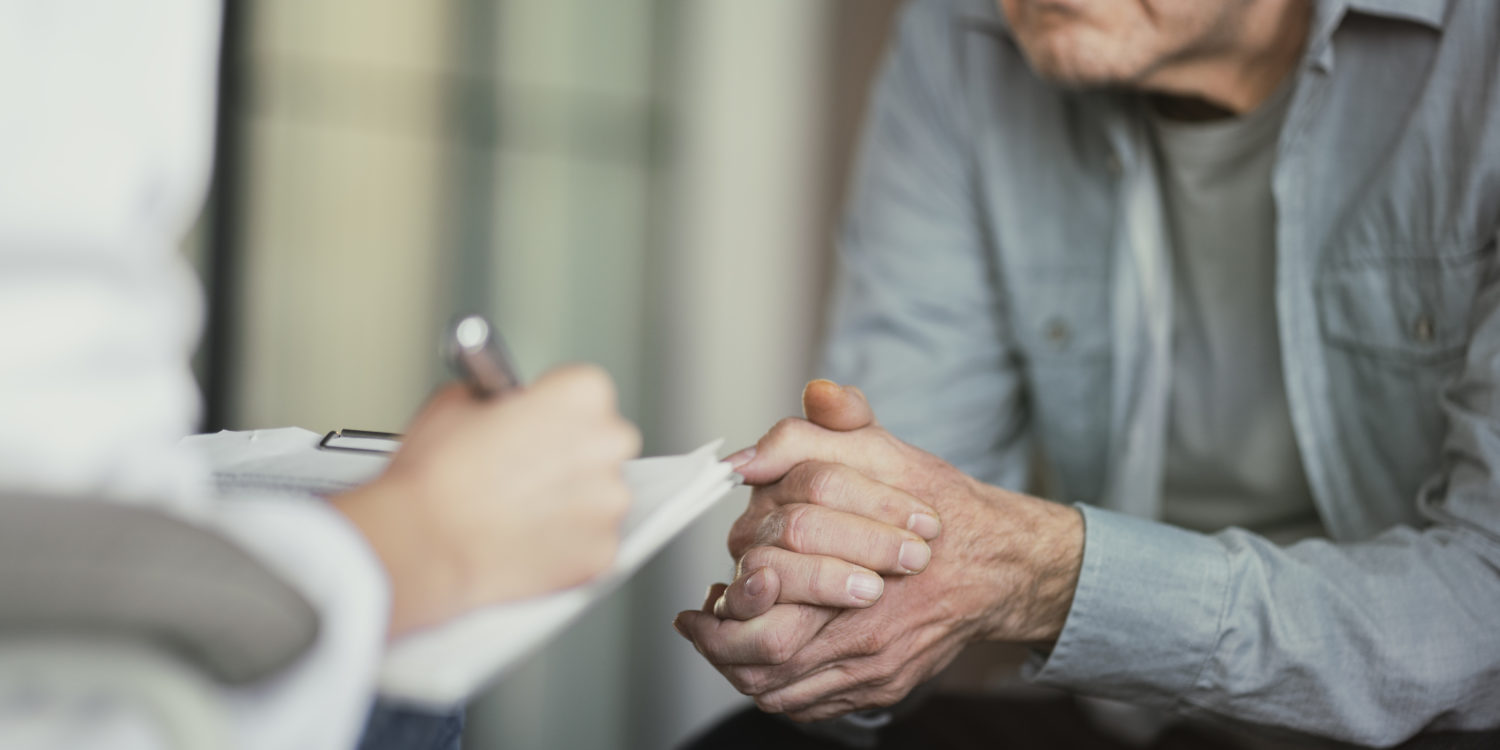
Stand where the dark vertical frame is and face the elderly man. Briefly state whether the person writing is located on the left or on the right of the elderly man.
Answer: right

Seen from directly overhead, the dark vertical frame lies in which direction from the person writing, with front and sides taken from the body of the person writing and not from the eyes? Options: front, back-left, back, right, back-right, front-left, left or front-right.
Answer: left

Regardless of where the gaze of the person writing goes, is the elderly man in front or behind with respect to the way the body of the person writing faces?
in front

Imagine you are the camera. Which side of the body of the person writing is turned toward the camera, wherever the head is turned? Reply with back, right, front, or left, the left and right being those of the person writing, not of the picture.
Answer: right

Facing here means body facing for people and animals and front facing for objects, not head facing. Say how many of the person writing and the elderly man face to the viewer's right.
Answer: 1

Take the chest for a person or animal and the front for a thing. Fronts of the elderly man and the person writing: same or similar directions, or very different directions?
very different directions

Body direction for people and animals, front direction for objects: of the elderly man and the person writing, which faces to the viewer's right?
the person writing

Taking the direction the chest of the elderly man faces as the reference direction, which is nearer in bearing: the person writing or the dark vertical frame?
the person writing

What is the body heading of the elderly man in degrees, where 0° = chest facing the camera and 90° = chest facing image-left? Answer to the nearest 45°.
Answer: approximately 45°

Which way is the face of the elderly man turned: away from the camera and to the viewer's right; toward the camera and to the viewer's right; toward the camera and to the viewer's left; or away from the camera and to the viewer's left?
toward the camera and to the viewer's left
